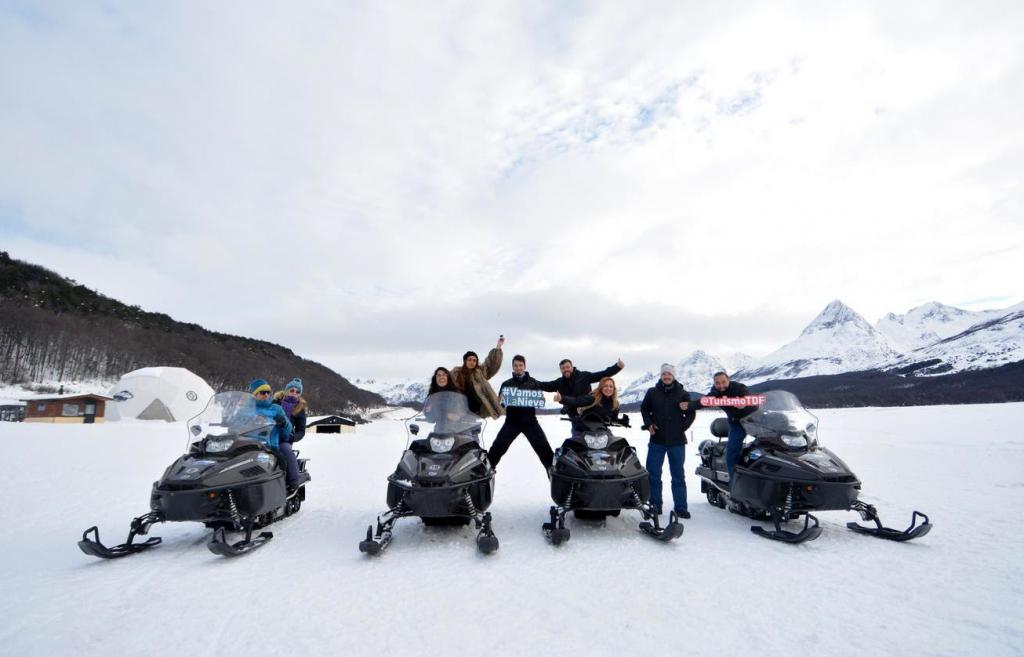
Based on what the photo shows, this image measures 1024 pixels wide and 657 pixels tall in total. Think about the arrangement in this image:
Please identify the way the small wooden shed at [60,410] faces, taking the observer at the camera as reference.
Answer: facing the viewer and to the right of the viewer

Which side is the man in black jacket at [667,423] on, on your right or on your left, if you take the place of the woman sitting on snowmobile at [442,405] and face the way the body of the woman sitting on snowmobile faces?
on your left

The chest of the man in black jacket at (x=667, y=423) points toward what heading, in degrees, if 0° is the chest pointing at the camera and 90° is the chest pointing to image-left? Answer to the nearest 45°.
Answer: approximately 0°

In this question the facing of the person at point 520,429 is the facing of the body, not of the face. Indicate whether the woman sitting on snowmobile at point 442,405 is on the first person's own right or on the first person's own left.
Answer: on the first person's own right

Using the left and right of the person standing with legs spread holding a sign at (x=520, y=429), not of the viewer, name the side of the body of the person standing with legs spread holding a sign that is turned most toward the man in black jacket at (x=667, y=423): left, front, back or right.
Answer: left

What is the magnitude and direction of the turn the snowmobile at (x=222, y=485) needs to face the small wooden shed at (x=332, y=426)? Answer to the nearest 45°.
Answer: approximately 135° to its right

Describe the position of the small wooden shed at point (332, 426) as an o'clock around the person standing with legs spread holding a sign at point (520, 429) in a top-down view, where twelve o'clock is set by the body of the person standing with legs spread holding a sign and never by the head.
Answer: The small wooden shed is roughly at 5 o'clock from the person standing with legs spread holding a sign.

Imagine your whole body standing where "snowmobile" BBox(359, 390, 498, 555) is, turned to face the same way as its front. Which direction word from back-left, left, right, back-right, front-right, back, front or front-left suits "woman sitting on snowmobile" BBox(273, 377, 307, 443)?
back-right
